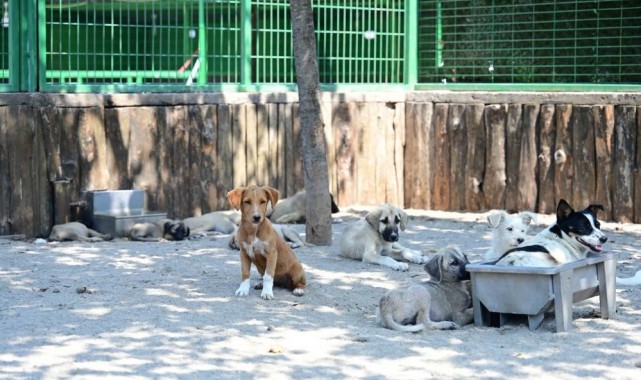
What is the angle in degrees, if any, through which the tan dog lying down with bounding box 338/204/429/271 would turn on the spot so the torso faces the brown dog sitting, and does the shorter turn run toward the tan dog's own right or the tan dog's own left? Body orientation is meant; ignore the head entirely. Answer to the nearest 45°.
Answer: approximately 90° to the tan dog's own right

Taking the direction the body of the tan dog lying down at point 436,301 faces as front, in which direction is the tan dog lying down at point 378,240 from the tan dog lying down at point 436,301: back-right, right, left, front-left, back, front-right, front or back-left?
left

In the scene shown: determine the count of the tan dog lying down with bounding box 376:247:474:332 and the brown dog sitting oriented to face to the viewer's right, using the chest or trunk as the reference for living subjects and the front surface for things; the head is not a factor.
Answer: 1

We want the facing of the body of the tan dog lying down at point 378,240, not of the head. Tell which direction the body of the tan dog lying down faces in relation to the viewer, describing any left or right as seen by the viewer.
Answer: facing the viewer and to the right of the viewer

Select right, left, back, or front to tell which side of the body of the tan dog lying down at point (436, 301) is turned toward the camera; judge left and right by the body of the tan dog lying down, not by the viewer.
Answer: right

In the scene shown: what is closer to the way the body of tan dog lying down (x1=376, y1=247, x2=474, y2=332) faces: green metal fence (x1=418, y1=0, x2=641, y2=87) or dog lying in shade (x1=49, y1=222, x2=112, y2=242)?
the green metal fence

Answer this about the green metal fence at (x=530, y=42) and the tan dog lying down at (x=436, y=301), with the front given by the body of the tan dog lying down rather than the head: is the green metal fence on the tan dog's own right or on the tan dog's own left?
on the tan dog's own left

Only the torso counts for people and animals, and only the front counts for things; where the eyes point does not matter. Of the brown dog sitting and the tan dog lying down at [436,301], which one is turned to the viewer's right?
the tan dog lying down

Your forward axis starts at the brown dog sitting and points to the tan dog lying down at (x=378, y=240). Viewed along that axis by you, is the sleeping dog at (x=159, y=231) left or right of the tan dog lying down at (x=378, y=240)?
left

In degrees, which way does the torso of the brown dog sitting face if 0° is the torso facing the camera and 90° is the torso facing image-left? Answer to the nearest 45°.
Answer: approximately 45°

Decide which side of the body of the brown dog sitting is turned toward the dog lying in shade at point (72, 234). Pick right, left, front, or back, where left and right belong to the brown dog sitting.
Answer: right

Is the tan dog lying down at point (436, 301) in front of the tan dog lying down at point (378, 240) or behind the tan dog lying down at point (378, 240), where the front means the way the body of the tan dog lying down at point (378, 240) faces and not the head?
in front

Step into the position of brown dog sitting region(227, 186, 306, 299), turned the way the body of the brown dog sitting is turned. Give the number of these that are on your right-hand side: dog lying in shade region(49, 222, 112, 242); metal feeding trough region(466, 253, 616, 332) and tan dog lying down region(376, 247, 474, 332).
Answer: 1
